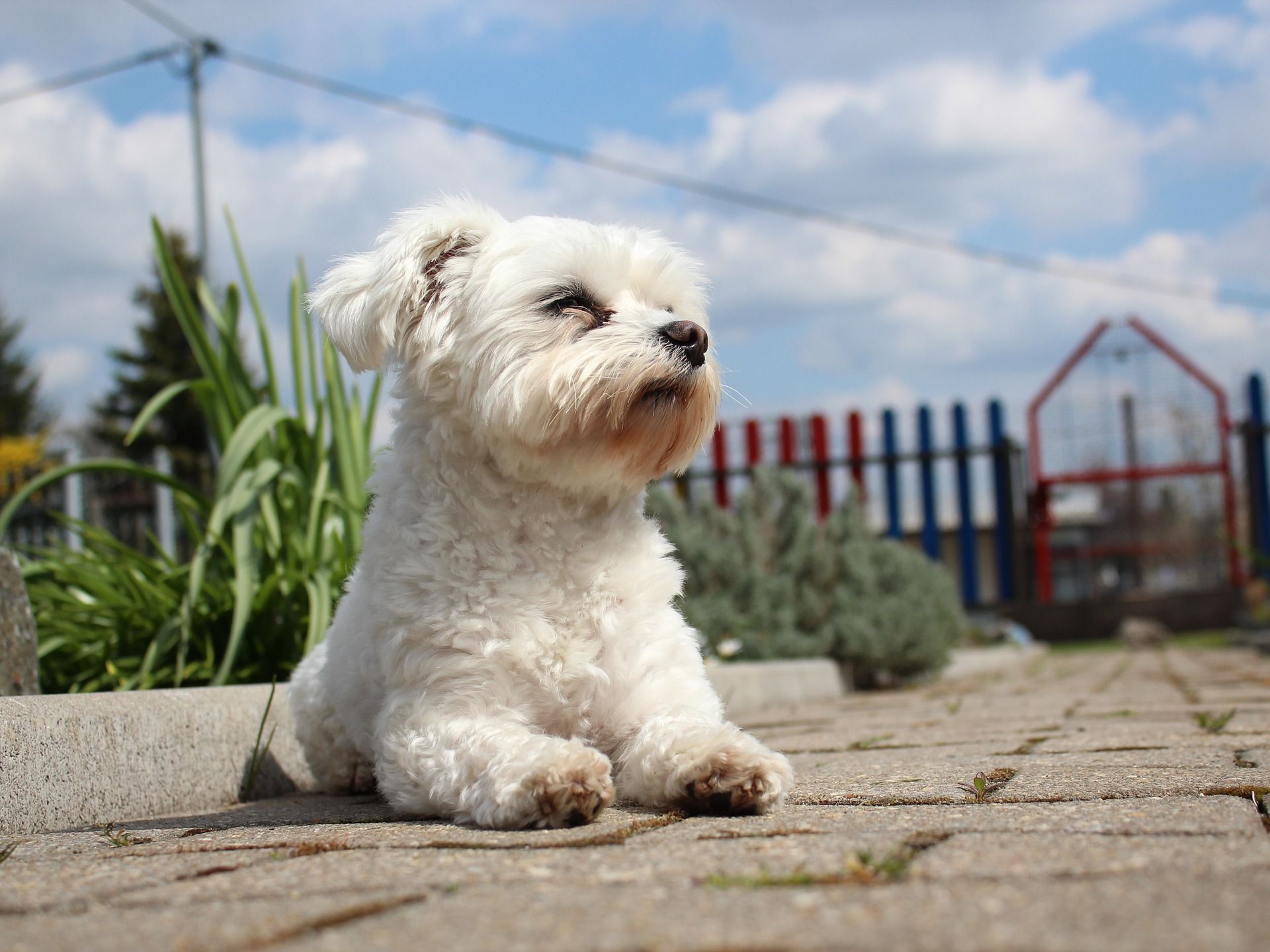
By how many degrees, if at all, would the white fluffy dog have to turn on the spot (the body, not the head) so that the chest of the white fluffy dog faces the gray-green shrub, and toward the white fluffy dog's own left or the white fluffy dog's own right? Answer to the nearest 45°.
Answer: approximately 135° to the white fluffy dog's own left

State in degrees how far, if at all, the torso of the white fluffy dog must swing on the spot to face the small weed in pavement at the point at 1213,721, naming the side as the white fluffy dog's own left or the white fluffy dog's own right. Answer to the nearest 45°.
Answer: approximately 90° to the white fluffy dog's own left

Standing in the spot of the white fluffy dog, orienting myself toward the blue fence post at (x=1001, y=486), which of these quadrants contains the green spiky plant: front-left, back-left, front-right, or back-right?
front-left

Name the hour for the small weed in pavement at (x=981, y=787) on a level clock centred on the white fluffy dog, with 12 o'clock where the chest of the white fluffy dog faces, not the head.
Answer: The small weed in pavement is roughly at 11 o'clock from the white fluffy dog.

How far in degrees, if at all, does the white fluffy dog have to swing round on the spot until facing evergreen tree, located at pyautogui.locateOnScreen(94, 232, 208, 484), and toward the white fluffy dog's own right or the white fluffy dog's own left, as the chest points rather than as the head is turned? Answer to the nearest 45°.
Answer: approximately 135° to the white fluffy dog's own left

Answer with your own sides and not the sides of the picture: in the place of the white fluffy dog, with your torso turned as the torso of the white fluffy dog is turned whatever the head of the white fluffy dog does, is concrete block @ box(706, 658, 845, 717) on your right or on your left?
on your left

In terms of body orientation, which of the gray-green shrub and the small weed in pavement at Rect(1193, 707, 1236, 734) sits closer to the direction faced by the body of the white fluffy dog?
the small weed in pavement

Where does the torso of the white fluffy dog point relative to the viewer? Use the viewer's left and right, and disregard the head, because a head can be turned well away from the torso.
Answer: facing the viewer and to the right of the viewer
